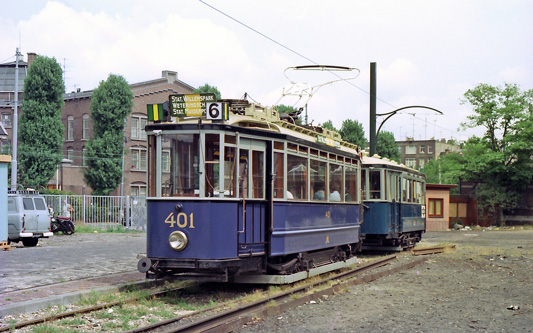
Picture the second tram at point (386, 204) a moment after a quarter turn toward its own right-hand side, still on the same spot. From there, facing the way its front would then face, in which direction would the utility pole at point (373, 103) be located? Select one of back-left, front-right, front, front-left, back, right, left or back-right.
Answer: front-right

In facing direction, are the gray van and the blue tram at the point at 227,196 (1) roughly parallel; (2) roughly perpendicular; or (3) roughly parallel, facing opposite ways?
roughly perpendicular

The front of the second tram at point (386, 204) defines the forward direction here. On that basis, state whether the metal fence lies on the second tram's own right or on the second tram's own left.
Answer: on the second tram's own right

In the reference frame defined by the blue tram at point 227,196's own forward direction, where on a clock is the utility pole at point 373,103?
The utility pole is roughly at 5 o'clock from the blue tram.

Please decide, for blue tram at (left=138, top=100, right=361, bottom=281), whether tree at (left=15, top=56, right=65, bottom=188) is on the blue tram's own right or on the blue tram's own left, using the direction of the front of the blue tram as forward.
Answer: on the blue tram's own right

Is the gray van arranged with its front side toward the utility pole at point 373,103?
no

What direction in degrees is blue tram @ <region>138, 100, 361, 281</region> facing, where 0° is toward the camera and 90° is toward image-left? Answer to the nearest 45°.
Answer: approximately 45°

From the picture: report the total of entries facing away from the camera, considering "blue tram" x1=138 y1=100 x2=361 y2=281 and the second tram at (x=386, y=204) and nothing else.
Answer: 0

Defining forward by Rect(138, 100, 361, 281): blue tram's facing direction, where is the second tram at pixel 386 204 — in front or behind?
behind

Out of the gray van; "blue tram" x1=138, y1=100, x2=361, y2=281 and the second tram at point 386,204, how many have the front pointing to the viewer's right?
0

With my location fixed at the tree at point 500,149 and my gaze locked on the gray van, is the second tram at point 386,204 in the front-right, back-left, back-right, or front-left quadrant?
front-left

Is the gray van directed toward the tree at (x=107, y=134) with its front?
no

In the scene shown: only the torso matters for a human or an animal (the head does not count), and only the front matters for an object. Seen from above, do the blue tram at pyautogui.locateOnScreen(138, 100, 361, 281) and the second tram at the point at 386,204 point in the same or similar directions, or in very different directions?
same or similar directions

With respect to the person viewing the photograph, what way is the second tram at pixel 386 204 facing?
facing the viewer and to the left of the viewer

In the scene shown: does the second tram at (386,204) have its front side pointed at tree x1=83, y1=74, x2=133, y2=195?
no
